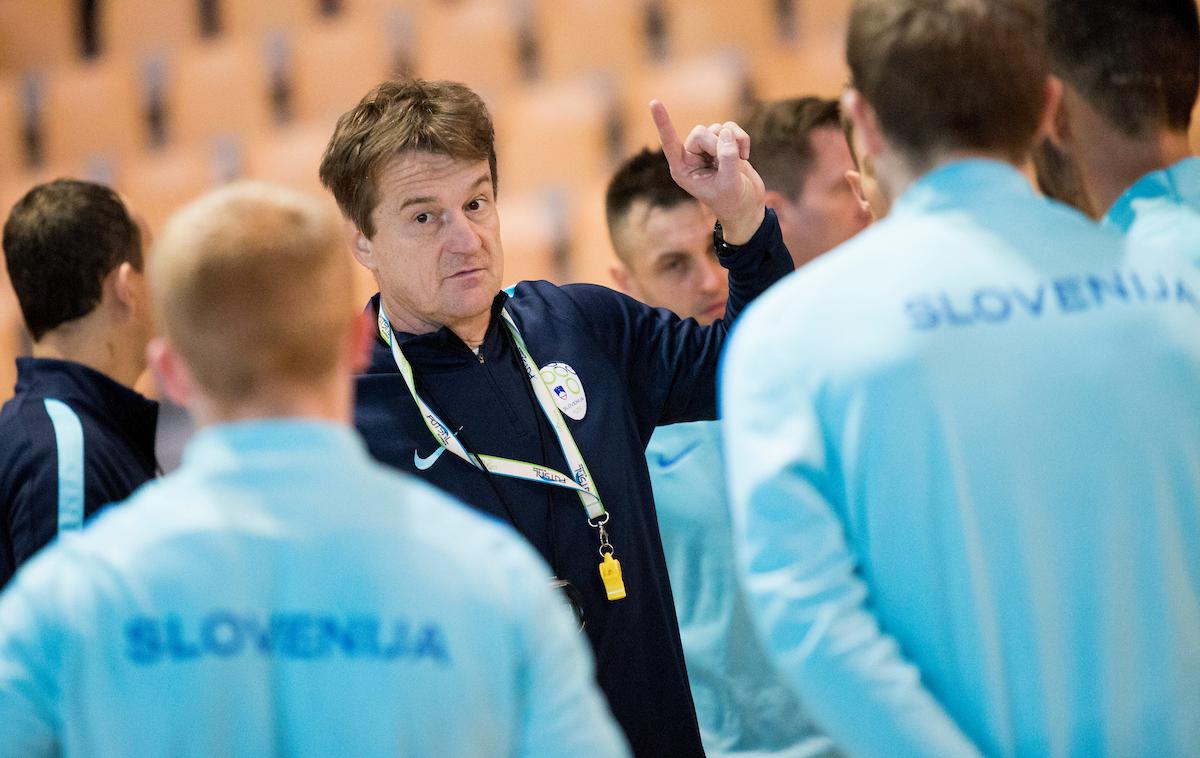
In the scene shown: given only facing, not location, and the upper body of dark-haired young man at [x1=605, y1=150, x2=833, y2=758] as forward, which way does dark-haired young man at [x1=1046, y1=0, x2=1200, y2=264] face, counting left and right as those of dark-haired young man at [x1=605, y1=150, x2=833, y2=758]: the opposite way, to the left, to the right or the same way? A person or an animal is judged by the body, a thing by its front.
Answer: the opposite way

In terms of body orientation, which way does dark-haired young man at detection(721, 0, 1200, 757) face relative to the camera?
away from the camera

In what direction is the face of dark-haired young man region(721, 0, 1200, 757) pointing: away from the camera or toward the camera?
away from the camera

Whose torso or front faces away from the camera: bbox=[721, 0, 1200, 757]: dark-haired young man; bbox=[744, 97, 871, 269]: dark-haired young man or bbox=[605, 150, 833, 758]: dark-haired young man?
bbox=[721, 0, 1200, 757]: dark-haired young man

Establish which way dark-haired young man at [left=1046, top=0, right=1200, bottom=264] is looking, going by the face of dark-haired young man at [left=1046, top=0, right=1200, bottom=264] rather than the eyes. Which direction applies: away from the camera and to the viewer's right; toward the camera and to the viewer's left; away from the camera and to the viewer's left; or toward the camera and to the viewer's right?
away from the camera and to the viewer's left

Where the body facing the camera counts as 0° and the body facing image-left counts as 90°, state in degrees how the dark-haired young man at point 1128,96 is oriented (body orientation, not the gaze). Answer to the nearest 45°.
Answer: approximately 135°

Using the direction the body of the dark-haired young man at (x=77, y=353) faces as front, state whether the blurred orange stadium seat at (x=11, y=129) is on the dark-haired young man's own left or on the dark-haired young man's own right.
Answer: on the dark-haired young man's own left

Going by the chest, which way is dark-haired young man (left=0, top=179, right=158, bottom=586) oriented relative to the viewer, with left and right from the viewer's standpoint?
facing away from the viewer and to the right of the viewer

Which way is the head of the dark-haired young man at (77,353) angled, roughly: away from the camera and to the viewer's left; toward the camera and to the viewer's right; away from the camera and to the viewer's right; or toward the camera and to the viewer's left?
away from the camera and to the viewer's right

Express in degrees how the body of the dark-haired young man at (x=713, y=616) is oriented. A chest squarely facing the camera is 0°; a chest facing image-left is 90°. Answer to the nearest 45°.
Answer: approximately 315°
